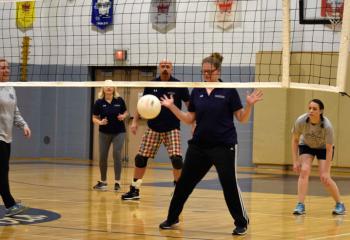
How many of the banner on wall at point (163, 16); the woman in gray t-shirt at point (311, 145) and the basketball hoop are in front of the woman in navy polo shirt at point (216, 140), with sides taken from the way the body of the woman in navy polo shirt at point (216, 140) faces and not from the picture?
0

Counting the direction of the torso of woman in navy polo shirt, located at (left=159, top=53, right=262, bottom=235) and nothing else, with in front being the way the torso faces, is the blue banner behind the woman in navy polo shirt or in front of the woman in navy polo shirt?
behind

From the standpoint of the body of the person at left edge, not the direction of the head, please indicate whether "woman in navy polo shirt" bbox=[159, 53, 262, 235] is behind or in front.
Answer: in front

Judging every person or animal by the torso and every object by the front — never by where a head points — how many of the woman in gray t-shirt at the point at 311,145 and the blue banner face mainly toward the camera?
2

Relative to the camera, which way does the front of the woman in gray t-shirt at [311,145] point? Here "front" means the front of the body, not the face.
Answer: toward the camera

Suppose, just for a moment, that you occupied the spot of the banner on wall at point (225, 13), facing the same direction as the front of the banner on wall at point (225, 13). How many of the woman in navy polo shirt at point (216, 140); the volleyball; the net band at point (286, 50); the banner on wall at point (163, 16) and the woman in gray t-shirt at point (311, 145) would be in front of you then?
4

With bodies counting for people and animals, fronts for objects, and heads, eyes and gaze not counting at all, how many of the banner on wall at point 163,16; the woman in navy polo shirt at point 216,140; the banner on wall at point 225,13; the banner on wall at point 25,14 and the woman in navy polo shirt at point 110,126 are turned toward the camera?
5

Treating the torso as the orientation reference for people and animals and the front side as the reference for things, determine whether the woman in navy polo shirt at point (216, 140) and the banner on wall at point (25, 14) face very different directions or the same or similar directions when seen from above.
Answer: same or similar directions

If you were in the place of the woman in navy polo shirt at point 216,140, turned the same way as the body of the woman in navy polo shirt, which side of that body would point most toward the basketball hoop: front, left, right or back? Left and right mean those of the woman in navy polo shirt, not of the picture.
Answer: back

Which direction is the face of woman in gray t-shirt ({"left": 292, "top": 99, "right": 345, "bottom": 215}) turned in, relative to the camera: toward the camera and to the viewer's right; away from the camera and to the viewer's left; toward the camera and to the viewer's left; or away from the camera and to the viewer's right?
toward the camera and to the viewer's left

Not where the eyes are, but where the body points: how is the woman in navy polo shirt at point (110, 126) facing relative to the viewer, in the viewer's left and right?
facing the viewer

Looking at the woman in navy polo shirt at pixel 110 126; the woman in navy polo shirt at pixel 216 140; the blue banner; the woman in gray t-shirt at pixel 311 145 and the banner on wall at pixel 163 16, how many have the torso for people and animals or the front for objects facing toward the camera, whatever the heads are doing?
5

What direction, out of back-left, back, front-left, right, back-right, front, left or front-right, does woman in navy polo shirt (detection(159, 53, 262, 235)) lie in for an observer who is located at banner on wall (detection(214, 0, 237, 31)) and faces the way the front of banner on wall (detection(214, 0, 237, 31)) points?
front

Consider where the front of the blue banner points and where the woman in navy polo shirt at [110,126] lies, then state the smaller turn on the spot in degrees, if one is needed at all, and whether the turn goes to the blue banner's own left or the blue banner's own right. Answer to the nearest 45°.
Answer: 0° — it already faces them

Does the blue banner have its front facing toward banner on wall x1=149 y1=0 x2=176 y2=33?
no

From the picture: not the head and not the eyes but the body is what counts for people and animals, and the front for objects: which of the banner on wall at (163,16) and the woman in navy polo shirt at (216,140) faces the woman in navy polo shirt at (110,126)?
the banner on wall

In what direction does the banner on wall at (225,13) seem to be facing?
toward the camera
